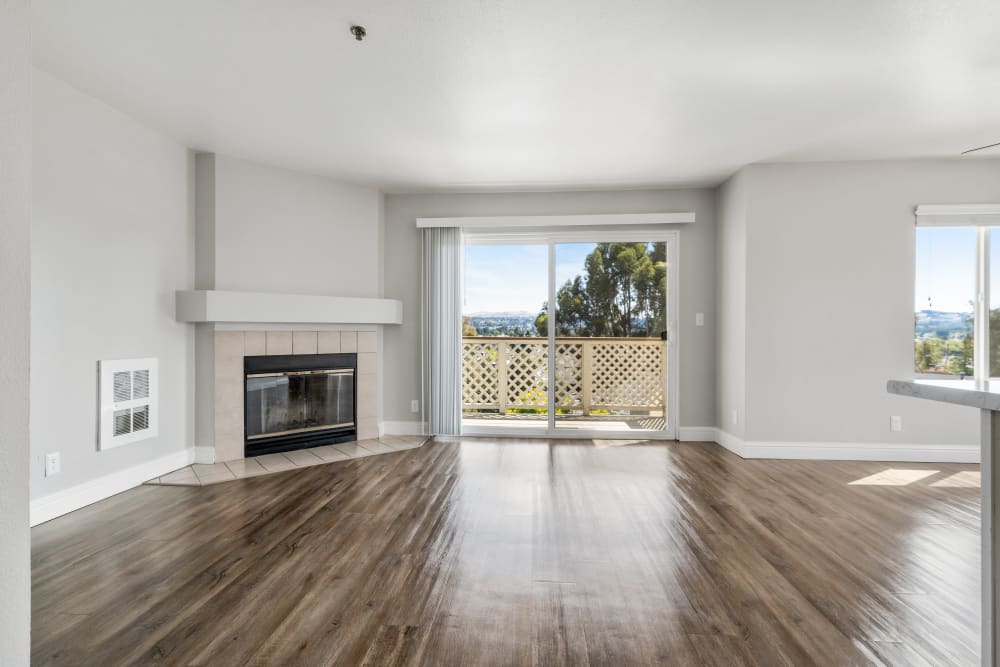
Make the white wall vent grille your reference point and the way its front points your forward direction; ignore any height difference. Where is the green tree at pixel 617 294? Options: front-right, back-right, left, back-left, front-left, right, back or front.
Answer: front-left

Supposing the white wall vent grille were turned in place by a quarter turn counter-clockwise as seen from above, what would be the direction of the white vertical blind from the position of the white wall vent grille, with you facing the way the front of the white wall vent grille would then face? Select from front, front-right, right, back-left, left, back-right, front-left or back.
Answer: front-right

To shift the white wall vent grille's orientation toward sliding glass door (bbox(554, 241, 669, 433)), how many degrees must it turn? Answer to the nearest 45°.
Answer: approximately 45° to its left

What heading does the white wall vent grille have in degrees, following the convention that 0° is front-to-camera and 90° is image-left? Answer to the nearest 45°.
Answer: approximately 315°

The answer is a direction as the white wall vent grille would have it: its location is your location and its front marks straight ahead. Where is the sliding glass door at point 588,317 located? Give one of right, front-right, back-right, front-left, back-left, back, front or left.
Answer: front-left

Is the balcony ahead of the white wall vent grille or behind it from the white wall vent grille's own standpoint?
ahead
